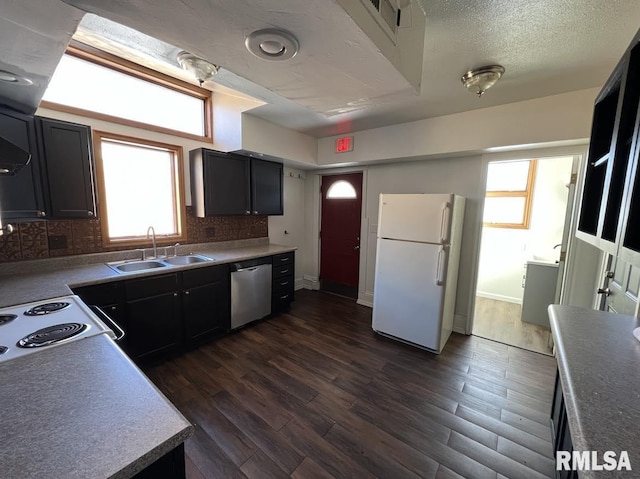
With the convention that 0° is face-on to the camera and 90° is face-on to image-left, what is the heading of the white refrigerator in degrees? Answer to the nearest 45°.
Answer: approximately 45°

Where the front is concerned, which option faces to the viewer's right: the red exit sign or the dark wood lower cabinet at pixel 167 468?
the dark wood lower cabinet

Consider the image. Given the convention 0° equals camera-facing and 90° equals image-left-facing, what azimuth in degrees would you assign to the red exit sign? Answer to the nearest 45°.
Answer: approximately 45°

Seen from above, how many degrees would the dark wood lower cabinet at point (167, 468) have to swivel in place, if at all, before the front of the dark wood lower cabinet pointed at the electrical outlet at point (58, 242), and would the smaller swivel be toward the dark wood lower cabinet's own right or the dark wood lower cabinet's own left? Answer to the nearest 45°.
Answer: approximately 90° to the dark wood lower cabinet's own left

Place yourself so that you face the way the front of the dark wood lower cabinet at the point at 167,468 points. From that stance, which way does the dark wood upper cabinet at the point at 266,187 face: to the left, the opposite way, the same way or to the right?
to the right

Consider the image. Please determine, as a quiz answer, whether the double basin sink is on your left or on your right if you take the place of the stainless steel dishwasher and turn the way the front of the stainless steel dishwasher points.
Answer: on your right
